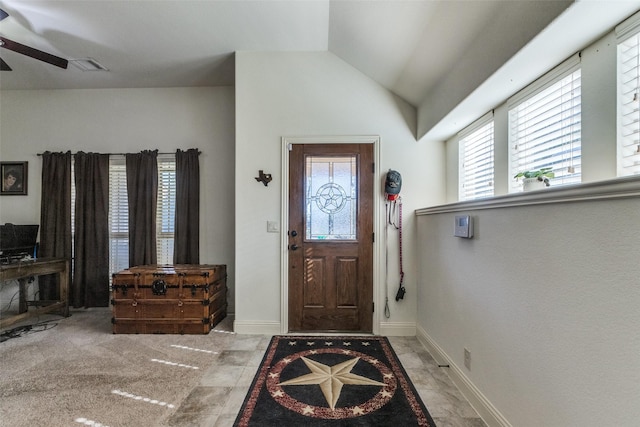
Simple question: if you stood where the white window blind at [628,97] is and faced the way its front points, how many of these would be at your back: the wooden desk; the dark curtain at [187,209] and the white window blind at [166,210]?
0

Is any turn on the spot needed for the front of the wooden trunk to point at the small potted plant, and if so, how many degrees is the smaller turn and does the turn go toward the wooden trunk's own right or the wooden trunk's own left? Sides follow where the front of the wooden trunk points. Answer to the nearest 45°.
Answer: approximately 45° to the wooden trunk's own left

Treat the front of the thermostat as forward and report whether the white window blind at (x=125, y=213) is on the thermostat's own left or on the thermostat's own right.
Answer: on the thermostat's own right

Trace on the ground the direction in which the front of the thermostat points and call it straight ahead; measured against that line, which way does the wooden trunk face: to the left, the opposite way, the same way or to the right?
to the left

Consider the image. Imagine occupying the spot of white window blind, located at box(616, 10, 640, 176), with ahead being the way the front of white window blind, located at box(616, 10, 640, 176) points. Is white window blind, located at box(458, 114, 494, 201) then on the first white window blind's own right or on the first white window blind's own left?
on the first white window blind's own right

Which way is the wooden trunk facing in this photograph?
toward the camera

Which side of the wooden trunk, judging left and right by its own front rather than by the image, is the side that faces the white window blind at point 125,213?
back

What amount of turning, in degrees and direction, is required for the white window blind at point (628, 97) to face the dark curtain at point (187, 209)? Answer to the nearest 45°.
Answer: approximately 45° to its right

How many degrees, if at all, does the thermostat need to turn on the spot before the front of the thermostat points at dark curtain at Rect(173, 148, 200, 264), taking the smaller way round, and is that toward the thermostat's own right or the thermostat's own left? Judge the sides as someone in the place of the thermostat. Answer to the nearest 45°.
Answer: approximately 45° to the thermostat's own right

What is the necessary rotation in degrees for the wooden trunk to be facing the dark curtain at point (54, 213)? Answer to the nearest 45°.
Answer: approximately 135° to its right

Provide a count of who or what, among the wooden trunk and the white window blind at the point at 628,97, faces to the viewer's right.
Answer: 0

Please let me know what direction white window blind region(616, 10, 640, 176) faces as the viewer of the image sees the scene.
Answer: facing the viewer and to the left of the viewer

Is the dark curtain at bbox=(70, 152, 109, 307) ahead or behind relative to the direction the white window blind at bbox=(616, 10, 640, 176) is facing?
ahead
